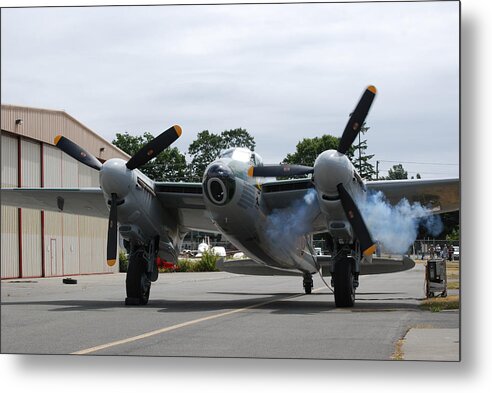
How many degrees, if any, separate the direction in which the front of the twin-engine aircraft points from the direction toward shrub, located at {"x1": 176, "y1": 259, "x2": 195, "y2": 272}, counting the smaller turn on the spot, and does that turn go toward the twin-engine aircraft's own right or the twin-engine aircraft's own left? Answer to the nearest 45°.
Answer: approximately 180°

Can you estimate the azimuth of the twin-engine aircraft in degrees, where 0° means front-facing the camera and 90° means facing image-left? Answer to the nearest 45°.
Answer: approximately 0°
